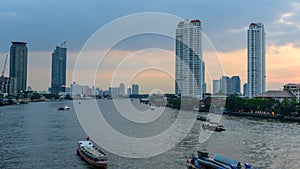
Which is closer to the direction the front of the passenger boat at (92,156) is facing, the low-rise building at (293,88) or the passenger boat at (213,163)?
the passenger boat

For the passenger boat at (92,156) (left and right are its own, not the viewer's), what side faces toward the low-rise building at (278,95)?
left

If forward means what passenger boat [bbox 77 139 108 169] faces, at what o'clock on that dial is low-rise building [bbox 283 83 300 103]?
The low-rise building is roughly at 9 o'clock from the passenger boat.

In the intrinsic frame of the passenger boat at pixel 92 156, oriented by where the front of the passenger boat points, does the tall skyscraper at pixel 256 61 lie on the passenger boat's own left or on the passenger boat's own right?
on the passenger boat's own left

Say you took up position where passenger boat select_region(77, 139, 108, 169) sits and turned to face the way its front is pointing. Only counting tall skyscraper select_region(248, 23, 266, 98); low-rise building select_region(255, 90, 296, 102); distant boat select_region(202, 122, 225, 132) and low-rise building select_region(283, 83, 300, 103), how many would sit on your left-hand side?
4

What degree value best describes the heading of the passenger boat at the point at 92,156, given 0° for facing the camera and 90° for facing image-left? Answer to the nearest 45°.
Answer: approximately 315°

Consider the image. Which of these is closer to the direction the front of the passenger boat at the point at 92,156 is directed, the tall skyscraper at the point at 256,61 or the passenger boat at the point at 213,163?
the passenger boat

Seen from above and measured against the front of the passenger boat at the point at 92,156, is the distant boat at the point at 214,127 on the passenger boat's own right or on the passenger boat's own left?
on the passenger boat's own left

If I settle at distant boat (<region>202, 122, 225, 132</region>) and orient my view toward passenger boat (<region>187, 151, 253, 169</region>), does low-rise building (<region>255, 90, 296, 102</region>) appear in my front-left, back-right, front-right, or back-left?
back-left

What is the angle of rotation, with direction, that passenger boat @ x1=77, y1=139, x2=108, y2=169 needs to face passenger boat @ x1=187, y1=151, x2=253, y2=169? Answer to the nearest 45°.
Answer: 0° — it already faces it
